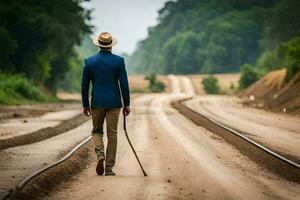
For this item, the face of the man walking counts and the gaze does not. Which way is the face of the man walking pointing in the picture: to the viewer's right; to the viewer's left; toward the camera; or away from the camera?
away from the camera

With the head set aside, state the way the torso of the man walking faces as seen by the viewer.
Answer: away from the camera
